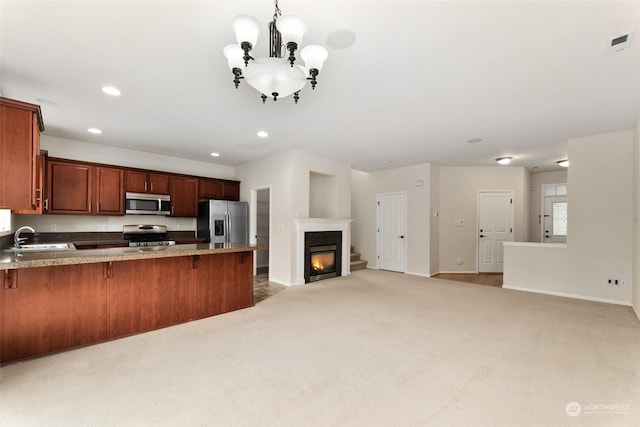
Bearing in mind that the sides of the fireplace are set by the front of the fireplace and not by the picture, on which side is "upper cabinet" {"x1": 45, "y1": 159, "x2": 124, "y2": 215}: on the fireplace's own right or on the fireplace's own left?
on the fireplace's own right

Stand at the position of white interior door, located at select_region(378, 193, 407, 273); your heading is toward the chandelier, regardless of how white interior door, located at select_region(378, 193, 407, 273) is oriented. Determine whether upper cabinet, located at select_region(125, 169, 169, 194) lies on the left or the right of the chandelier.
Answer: right

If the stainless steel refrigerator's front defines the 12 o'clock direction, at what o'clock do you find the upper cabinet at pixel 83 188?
The upper cabinet is roughly at 4 o'clock from the stainless steel refrigerator.

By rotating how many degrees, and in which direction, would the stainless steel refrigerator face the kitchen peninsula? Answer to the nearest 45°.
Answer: approximately 45° to its right

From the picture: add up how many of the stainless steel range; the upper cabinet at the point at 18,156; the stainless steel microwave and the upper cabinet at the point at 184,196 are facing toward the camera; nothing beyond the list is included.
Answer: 3

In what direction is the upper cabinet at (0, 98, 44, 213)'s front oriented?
to the viewer's right

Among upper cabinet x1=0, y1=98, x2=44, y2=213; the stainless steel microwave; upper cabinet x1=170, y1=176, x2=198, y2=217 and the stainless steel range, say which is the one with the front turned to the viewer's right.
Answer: upper cabinet x1=0, y1=98, x2=44, y2=213

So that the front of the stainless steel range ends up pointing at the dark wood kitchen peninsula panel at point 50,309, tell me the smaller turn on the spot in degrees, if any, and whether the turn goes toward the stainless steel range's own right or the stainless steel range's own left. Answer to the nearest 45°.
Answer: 0° — it already faces it
